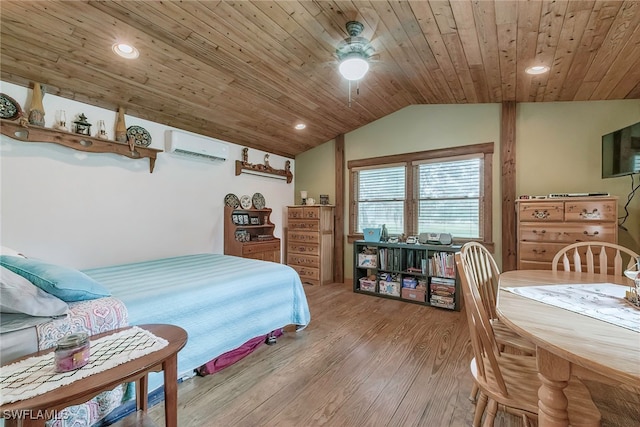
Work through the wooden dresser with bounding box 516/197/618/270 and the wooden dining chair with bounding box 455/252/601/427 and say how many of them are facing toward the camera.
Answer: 1

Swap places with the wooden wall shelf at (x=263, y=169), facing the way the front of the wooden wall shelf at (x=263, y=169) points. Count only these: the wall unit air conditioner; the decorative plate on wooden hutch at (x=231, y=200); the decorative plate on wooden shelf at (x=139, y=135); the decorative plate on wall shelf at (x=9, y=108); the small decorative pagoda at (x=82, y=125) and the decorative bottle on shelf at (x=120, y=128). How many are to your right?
6

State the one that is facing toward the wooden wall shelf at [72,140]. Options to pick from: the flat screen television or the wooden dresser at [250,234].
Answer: the flat screen television

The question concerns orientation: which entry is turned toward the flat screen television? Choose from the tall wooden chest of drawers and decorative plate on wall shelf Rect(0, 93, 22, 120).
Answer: the decorative plate on wall shelf

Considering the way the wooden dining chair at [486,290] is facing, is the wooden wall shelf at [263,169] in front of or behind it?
behind

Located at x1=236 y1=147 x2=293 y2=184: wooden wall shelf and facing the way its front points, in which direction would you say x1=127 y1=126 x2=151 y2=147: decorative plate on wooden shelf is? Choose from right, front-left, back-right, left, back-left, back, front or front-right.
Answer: right

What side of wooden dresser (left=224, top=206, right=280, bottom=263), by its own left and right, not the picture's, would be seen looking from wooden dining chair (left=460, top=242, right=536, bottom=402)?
front

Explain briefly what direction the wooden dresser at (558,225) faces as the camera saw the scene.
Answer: facing the viewer

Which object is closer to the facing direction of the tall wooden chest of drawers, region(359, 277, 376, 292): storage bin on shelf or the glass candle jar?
the glass candle jar

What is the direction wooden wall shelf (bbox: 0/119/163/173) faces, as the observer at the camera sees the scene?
facing the viewer and to the right of the viewer

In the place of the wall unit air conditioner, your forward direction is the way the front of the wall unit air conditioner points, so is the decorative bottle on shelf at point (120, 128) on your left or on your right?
on your right

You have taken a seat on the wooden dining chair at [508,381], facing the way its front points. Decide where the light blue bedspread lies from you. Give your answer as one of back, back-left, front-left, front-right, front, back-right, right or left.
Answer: back

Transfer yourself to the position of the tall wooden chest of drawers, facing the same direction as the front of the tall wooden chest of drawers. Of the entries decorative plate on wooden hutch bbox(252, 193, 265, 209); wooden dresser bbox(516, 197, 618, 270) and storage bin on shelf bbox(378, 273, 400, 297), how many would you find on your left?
2

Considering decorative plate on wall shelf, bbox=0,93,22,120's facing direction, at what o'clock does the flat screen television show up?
The flat screen television is roughly at 12 o'clock from the decorative plate on wall shelf.

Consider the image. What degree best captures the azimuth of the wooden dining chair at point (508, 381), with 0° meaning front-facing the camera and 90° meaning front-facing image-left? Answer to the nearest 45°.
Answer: approximately 270°

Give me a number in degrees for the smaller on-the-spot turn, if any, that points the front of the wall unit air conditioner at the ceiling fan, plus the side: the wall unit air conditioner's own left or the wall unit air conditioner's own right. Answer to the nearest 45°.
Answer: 0° — it already faces it

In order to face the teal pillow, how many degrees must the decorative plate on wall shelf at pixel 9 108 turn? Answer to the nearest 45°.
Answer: approximately 45° to its right

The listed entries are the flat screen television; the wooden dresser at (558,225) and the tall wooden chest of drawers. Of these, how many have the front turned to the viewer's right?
0
